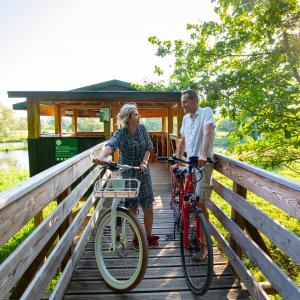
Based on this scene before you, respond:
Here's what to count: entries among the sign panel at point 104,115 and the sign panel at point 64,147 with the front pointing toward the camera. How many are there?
2

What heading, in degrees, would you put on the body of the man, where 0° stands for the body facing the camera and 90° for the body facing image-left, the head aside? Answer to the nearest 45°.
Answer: approximately 45°

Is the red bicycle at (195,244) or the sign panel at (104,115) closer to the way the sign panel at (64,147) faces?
the red bicycle

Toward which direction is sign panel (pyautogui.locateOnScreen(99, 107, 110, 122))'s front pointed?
toward the camera

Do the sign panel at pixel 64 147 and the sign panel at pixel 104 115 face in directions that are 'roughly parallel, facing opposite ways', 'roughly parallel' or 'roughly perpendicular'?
roughly parallel

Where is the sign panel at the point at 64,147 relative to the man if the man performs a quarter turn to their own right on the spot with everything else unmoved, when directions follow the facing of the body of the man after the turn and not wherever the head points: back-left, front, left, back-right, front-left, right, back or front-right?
front

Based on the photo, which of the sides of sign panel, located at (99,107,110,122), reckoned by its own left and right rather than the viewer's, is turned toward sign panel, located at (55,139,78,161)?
right

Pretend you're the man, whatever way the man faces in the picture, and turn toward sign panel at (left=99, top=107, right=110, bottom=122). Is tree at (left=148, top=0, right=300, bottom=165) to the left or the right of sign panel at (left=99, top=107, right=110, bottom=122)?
right

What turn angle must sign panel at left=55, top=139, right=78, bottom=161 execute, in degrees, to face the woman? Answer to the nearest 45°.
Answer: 0° — it already faces them

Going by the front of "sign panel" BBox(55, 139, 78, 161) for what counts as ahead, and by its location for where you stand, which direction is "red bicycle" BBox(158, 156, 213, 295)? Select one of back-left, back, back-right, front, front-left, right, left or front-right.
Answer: front

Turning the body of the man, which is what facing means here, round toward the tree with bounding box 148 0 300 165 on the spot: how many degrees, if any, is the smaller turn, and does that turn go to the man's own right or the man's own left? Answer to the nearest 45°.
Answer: approximately 135° to the man's own right

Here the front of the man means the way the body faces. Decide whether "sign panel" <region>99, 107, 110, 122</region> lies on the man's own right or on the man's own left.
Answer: on the man's own right

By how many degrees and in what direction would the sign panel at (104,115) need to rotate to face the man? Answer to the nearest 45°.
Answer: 0° — it already faces them

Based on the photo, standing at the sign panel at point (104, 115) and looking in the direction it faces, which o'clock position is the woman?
The woman is roughly at 12 o'clock from the sign panel.

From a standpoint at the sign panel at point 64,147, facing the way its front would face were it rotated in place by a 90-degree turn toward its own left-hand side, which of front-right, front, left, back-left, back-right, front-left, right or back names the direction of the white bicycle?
right
